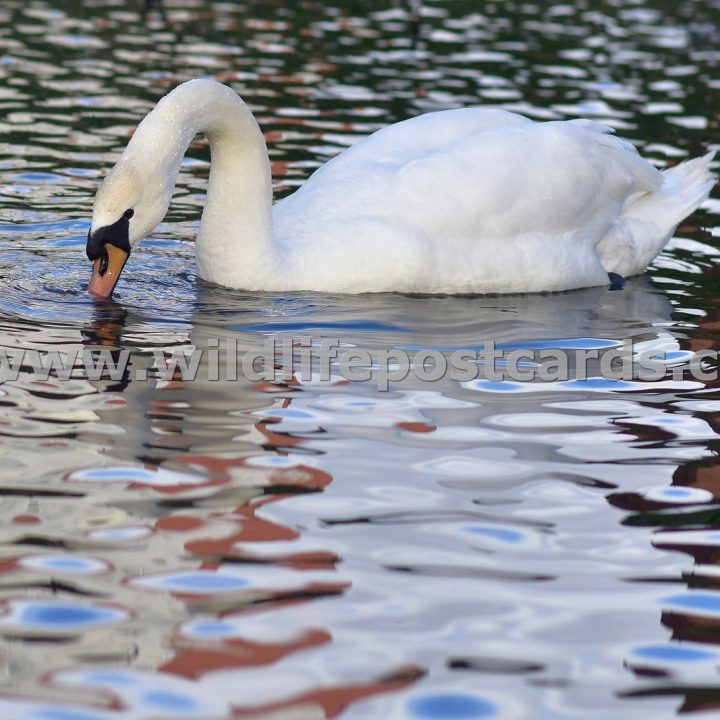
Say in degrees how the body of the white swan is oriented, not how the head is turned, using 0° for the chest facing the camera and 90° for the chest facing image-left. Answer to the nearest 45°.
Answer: approximately 90°
